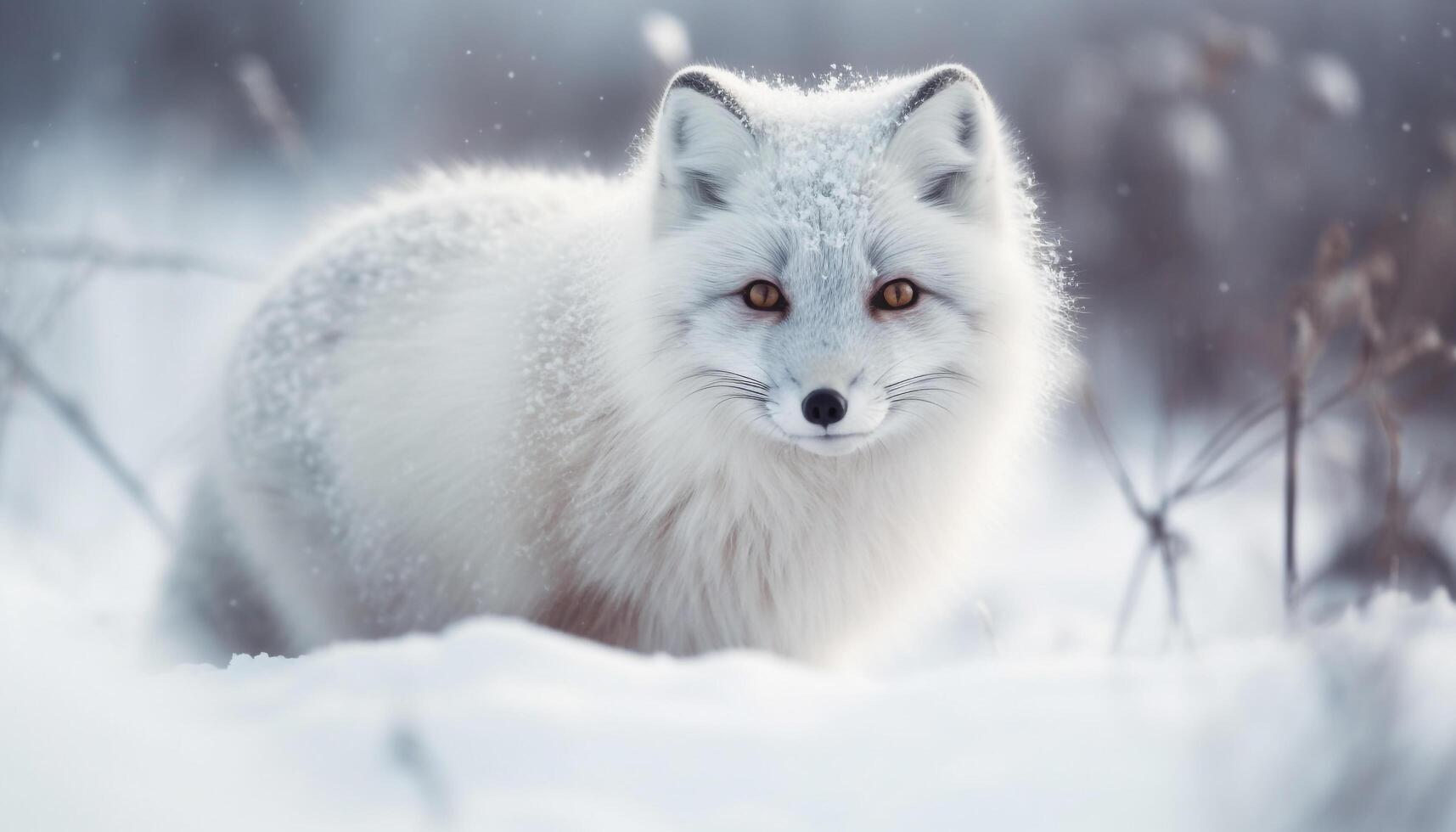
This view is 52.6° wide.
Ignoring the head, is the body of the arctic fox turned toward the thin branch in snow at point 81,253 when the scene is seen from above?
no

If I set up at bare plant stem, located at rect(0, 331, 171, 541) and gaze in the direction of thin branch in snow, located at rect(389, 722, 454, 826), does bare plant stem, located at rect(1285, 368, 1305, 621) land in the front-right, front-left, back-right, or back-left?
front-left

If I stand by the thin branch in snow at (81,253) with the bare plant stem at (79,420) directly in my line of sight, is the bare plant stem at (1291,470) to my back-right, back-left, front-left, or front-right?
front-left

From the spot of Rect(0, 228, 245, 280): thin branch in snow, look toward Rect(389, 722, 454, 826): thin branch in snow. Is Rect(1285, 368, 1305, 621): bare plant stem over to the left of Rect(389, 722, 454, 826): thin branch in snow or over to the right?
left

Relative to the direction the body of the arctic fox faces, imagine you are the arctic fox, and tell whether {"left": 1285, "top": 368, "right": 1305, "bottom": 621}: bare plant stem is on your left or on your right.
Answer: on your left

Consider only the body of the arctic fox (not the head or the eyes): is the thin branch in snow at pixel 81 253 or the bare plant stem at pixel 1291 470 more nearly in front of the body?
the bare plant stem

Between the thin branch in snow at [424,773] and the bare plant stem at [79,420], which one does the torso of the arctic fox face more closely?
the thin branch in snow

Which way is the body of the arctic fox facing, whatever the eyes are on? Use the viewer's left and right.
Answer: facing the viewer and to the right of the viewer

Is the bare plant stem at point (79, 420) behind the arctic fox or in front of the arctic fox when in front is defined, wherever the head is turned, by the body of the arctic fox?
behind

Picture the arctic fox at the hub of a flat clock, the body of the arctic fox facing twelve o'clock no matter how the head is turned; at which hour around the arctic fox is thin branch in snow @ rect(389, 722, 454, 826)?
The thin branch in snow is roughly at 2 o'clock from the arctic fox.

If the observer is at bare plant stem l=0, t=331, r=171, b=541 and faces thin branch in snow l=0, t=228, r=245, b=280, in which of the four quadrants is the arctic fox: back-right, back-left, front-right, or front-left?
back-right
